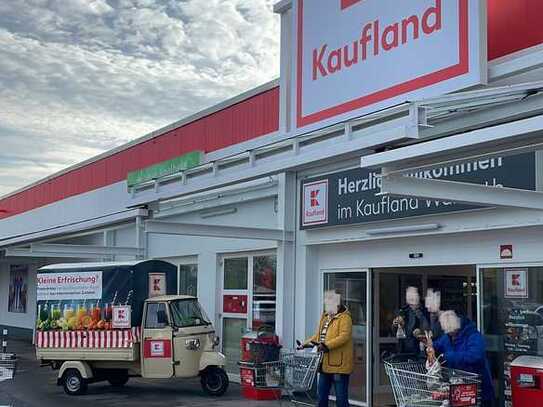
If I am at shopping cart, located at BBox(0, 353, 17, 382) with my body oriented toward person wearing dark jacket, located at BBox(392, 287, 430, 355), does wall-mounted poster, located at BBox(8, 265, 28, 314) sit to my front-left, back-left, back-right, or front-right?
back-left

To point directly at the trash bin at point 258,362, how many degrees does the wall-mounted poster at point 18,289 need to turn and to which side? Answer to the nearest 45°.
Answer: approximately 45° to its left

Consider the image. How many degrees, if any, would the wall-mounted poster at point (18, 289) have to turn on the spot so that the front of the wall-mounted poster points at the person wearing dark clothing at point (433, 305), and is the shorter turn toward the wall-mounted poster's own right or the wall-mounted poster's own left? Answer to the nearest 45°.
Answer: approximately 45° to the wall-mounted poster's own left

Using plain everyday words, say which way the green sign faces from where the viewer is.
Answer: facing the viewer and to the left of the viewer

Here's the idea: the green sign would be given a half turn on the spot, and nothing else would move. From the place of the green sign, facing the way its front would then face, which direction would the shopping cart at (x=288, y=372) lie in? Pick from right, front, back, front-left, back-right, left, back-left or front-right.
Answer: back-right

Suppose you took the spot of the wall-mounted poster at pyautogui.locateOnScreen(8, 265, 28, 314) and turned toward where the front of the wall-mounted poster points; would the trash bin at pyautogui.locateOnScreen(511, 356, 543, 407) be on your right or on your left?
on your left

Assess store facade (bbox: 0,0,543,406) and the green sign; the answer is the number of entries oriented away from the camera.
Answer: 0

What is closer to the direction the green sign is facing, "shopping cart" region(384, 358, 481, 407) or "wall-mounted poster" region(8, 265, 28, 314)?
the shopping cart

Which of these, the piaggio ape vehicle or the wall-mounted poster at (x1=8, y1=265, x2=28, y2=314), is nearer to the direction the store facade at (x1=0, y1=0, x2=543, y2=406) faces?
the piaggio ape vehicle

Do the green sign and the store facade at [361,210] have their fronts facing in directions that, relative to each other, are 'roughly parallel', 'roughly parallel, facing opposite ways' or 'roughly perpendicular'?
roughly parallel
